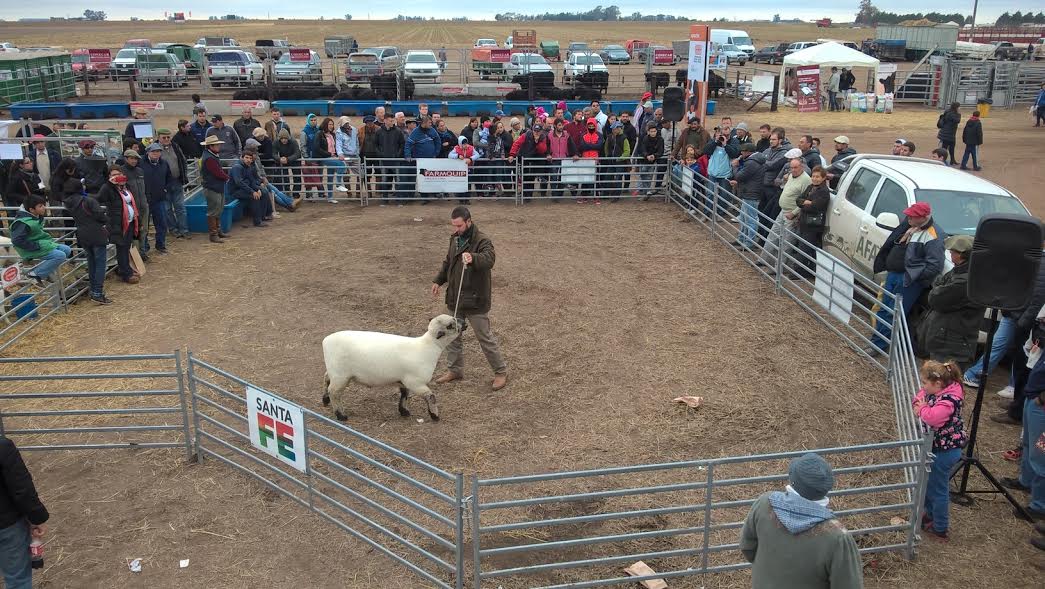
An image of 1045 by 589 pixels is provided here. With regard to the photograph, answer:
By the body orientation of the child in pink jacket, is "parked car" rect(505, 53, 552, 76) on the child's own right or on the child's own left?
on the child's own right

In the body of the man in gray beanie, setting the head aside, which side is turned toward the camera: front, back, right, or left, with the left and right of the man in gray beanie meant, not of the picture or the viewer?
back

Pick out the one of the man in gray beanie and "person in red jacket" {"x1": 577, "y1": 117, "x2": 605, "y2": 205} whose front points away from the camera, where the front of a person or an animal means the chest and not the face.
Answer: the man in gray beanie

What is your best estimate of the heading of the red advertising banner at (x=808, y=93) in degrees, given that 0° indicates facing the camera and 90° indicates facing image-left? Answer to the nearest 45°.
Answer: approximately 0°

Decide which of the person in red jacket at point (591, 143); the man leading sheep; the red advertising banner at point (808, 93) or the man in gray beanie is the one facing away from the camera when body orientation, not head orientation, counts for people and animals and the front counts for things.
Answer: the man in gray beanie

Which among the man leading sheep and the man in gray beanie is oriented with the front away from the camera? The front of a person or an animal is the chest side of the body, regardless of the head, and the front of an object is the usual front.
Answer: the man in gray beanie

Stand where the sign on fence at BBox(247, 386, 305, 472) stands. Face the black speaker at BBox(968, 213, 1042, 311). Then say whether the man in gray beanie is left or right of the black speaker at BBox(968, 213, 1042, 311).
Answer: right

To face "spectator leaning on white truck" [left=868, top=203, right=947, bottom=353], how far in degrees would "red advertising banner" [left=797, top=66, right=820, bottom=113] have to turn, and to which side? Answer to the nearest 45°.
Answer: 0° — it already faces them

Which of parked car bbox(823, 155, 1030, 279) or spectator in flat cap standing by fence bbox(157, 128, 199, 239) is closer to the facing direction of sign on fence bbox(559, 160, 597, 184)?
the parked car

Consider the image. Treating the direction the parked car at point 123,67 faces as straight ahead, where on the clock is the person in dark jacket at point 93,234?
The person in dark jacket is roughly at 12 o'clock from the parked car.

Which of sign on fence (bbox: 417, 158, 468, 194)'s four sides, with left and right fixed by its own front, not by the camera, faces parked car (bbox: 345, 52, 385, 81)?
back

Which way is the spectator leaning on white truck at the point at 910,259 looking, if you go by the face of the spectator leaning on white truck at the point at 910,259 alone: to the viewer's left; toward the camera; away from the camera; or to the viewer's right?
to the viewer's left

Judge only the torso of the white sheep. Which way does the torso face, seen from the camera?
to the viewer's right

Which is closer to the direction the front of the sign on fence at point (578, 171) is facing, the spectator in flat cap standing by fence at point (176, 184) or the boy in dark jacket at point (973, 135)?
the spectator in flat cap standing by fence

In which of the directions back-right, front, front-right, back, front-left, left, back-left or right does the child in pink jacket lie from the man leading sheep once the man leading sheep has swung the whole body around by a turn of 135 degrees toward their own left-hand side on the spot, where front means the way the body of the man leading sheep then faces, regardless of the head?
front-right

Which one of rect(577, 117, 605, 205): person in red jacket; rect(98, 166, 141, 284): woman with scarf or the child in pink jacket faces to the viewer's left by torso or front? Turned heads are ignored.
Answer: the child in pink jacket

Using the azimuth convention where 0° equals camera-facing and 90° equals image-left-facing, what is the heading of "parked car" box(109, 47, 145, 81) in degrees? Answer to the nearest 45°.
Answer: approximately 0°
